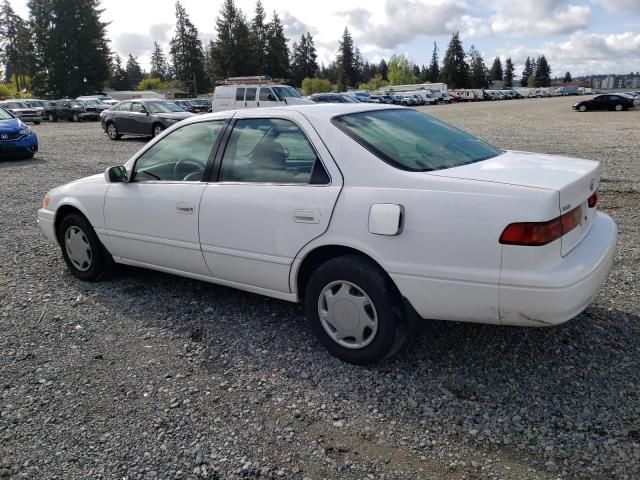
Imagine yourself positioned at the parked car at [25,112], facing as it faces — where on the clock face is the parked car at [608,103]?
the parked car at [608,103] is roughly at 11 o'clock from the parked car at [25,112].

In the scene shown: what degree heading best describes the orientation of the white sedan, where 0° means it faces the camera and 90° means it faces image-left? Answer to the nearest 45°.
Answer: approximately 135°

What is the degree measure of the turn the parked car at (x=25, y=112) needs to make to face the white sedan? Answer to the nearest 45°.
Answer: approximately 45° to its right

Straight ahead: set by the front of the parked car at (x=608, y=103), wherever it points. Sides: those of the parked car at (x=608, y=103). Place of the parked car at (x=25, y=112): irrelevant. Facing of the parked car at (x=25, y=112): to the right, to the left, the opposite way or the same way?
the opposite way

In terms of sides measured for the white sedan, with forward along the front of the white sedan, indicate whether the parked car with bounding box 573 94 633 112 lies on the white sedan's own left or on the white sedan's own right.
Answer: on the white sedan's own right

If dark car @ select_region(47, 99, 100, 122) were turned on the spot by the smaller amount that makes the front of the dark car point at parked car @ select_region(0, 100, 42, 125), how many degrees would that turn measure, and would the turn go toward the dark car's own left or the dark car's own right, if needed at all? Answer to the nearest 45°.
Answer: approximately 90° to the dark car's own right

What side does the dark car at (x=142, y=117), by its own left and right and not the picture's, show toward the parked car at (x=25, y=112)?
back

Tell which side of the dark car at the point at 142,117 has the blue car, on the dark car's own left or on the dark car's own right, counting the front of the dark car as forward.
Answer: on the dark car's own right

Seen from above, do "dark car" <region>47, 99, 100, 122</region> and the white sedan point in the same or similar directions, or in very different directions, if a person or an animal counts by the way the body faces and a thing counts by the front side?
very different directions
